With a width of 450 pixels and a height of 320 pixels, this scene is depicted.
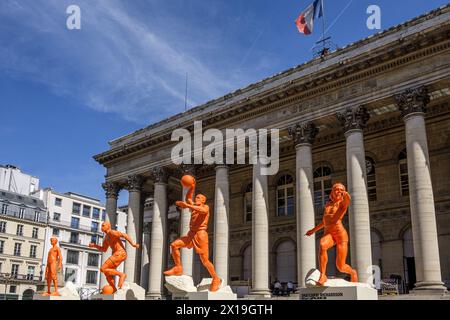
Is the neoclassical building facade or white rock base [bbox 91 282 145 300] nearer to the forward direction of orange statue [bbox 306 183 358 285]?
the white rock base

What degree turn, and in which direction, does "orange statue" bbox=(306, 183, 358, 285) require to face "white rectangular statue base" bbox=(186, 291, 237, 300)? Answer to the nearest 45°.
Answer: approximately 45° to its right

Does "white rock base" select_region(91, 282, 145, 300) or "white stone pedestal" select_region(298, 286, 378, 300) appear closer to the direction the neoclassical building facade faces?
the white rock base

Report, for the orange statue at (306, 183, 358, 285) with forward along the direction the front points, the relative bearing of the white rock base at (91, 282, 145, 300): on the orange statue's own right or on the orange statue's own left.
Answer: on the orange statue's own right

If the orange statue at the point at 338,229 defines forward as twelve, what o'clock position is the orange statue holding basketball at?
The orange statue holding basketball is roughly at 2 o'clock from the orange statue.

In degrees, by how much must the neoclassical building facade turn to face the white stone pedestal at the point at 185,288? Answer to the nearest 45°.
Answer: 0° — it already faces it
